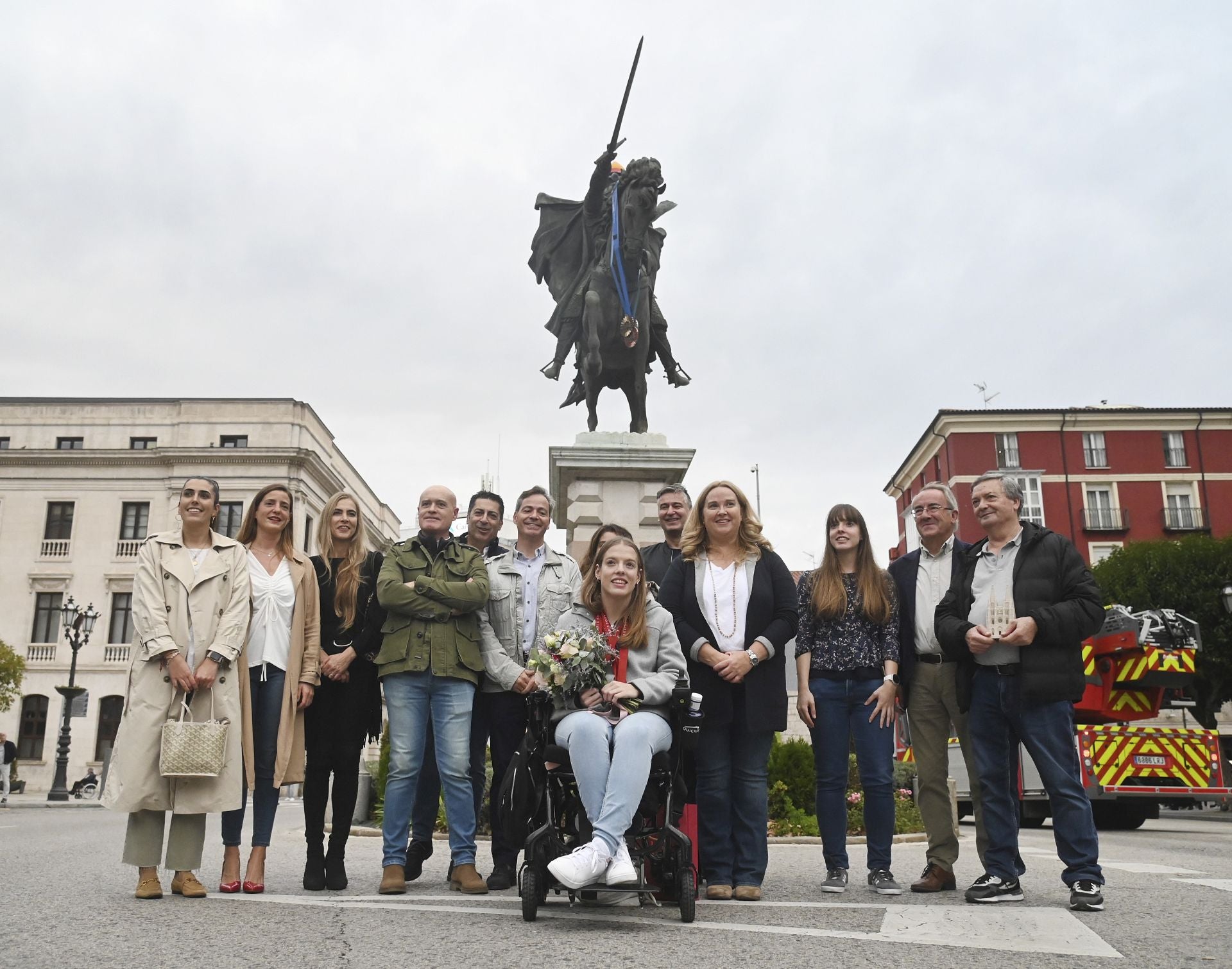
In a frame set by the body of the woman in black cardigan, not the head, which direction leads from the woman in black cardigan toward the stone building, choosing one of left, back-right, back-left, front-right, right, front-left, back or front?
back-right

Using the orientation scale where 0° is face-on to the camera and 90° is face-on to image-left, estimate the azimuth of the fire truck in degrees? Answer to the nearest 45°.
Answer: approximately 135°

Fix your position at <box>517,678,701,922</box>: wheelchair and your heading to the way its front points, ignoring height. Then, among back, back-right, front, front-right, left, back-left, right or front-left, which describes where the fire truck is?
back-left

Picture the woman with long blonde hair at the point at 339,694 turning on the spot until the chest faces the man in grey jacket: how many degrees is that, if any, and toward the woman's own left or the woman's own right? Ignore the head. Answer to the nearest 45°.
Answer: approximately 90° to the woman's own left

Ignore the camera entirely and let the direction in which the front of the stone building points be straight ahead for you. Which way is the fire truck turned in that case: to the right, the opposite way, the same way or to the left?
the opposite way

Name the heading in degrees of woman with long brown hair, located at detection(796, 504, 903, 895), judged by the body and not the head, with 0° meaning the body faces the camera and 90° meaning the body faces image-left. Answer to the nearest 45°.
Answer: approximately 0°

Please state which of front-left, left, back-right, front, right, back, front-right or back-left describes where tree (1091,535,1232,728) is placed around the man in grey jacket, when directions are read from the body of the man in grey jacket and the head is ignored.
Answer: back-left

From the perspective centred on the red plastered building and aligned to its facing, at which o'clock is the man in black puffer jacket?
The man in black puffer jacket is roughly at 12 o'clock from the red plastered building.

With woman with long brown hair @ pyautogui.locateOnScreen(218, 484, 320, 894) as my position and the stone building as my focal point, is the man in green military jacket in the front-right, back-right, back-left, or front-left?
back-right

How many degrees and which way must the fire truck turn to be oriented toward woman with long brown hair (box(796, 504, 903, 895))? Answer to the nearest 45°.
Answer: approximately 135° to its left

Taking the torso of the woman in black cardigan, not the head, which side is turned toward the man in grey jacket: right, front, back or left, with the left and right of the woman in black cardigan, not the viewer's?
right
